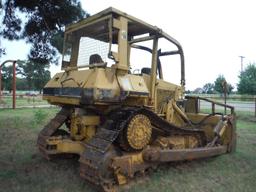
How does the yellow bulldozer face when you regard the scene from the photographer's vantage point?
facing away from the viewer and to the right of the viewer

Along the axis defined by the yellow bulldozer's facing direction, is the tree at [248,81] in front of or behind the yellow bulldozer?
in front

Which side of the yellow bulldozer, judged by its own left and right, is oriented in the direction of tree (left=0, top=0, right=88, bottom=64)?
left
